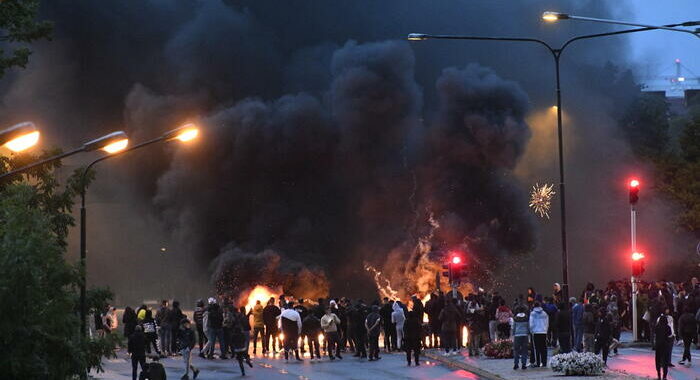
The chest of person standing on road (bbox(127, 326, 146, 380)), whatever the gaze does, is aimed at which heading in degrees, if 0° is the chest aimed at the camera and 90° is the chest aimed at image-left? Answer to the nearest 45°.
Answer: approximately 180°

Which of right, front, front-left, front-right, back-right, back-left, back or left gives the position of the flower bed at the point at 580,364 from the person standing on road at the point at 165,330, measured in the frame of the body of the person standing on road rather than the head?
back-right

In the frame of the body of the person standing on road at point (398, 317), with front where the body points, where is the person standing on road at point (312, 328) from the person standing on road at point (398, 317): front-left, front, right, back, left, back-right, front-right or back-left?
back-left

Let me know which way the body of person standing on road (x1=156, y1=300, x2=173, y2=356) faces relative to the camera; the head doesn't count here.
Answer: away from the camera

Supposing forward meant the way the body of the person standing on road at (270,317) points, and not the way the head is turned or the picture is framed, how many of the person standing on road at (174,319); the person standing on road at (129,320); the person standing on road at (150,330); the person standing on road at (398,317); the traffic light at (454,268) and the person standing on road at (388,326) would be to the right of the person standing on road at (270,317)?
3

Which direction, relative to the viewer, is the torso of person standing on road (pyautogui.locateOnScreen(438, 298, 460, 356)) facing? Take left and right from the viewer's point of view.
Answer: facing away from the viewer

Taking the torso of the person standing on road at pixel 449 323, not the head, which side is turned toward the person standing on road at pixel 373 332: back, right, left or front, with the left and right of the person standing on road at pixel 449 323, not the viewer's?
left

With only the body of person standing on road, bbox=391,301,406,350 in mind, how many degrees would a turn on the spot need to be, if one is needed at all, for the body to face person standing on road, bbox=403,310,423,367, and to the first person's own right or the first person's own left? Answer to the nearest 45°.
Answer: approximately 180°

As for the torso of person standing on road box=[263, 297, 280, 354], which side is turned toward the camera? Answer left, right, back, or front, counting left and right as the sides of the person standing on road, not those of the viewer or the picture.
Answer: back

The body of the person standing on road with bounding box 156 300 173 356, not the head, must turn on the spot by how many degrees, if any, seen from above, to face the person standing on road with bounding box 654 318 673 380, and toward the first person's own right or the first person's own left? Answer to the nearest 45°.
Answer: approximately 135° to the first person's own right

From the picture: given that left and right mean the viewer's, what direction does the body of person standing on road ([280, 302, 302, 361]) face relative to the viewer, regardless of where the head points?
facing away from the viewer

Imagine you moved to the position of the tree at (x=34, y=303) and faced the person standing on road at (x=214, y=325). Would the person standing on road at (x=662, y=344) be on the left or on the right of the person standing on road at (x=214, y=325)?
right

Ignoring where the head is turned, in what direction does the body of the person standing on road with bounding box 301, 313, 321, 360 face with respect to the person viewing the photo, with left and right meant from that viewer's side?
facing away from the viewer

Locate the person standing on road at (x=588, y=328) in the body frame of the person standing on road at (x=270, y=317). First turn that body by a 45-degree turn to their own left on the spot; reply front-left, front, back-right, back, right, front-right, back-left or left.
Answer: back
